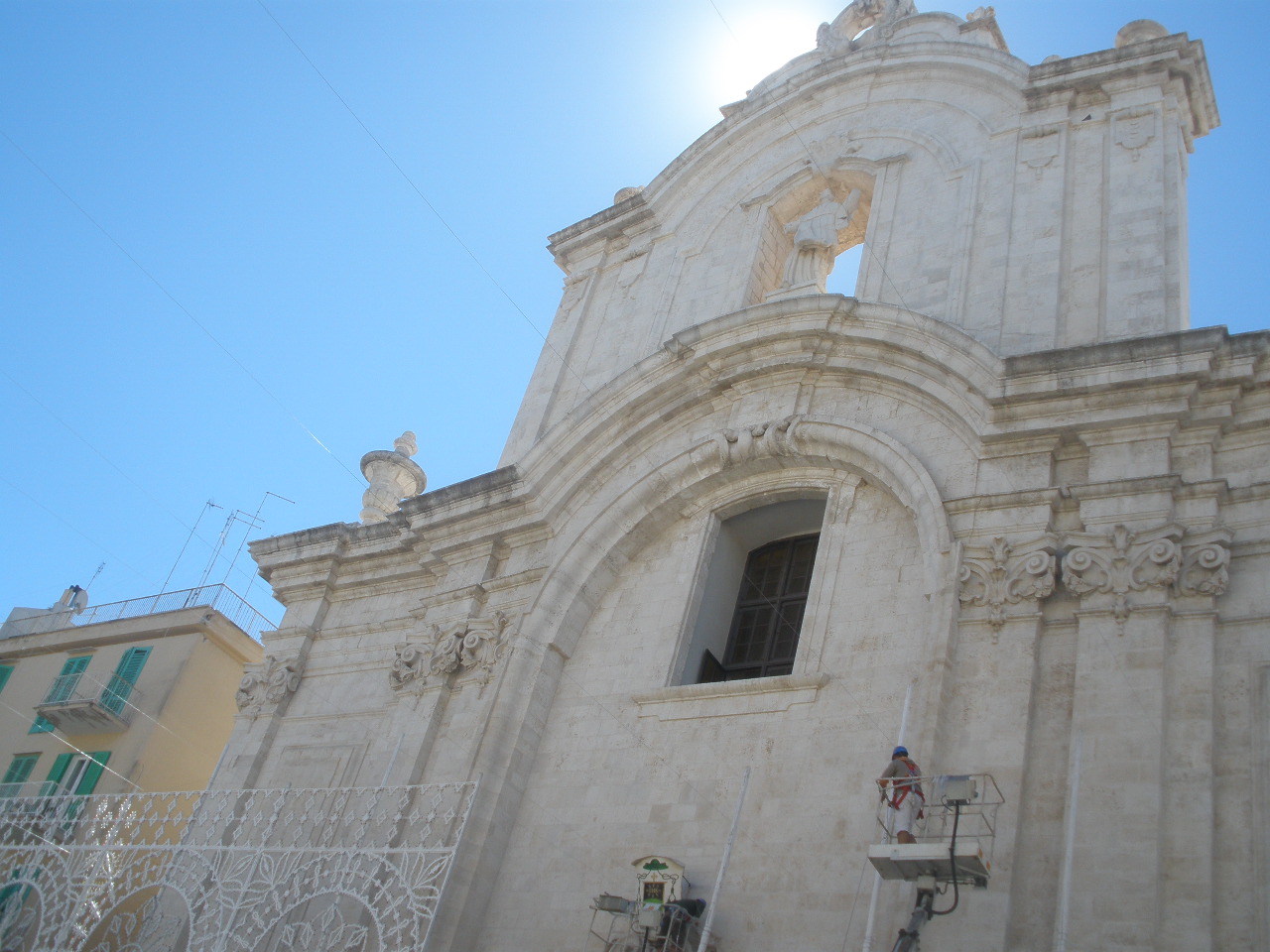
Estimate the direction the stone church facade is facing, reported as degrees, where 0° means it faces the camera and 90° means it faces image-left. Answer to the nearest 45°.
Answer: approximately 45°

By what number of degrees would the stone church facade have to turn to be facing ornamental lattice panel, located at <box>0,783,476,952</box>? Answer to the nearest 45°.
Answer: approximately 45° to its right

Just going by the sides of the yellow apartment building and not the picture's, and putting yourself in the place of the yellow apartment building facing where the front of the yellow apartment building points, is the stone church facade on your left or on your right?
on your left

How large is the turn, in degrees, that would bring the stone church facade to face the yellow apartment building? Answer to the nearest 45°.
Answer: approximately 90° to its right

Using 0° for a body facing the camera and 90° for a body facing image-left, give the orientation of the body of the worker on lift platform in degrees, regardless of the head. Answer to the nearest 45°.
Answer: approximately 135°

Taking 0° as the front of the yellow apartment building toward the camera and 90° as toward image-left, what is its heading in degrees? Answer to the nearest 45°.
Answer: approximately 45°
